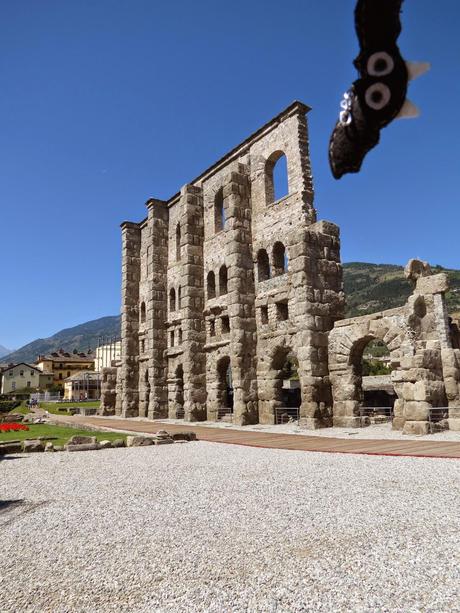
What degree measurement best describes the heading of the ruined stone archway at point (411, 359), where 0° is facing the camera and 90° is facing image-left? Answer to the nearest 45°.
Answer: approximately 45°

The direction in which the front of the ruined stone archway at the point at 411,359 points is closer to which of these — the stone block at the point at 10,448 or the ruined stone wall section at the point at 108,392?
the stone block

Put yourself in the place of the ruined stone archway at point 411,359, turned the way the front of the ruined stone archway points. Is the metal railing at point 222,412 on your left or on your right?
on your right

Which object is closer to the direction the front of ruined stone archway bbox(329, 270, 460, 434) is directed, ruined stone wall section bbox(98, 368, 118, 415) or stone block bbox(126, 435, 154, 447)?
the stone block

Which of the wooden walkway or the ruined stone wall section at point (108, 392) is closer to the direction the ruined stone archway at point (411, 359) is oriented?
the wooden walkway

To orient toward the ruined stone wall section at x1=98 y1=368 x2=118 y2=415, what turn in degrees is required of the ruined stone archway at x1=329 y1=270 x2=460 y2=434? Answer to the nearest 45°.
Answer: approximately 90° to its right
